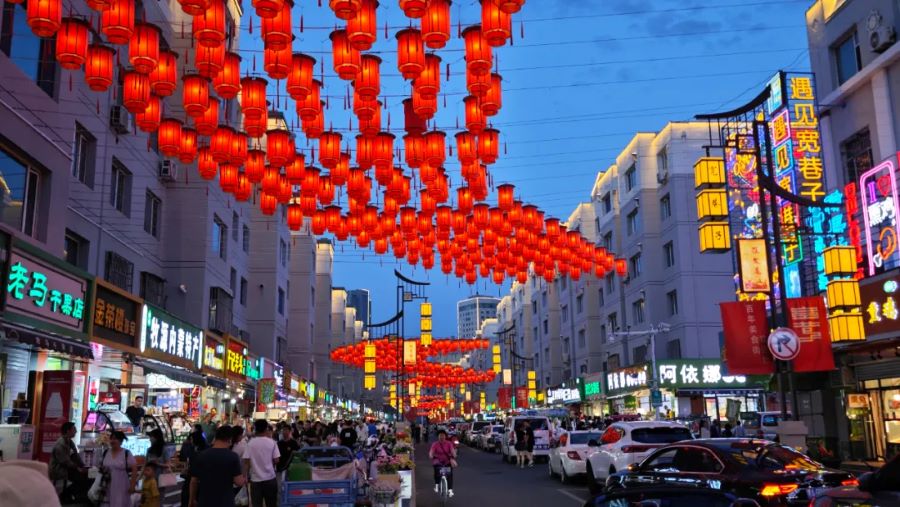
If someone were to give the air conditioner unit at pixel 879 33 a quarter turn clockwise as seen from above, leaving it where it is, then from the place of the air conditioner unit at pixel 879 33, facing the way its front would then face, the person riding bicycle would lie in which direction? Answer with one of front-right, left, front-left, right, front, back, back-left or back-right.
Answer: left

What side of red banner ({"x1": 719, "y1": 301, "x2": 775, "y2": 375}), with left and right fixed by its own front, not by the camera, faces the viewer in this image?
front

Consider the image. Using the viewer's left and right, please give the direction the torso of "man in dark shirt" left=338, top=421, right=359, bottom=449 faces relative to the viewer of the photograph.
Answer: facing away from the viewer

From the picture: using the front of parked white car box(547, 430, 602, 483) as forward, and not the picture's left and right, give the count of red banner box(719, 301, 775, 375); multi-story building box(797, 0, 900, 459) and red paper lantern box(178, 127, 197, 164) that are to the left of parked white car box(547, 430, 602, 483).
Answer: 1

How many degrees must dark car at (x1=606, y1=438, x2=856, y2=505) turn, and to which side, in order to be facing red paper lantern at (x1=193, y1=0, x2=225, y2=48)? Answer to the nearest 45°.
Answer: approximately 45° to its left

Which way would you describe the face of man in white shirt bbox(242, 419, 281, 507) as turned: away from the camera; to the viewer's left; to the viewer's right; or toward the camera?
away from the camera

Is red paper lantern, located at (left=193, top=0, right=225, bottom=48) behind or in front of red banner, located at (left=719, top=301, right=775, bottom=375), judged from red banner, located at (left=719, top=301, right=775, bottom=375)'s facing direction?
in front

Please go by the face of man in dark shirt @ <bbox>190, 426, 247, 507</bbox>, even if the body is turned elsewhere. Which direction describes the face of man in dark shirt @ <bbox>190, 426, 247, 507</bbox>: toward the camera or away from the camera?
away from the camera

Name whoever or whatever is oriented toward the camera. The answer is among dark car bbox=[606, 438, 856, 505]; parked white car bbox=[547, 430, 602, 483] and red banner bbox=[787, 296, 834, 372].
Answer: the red banner

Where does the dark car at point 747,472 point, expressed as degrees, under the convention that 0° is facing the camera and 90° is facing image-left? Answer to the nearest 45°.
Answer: approximately 135°

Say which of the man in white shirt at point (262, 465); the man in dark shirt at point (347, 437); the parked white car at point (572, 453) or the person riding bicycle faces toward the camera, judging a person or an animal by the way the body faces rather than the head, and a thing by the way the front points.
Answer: the person riding bicycle

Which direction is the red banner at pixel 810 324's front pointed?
toward the camera

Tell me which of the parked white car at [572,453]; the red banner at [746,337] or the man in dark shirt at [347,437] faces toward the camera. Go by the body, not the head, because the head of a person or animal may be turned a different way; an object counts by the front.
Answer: the red banner

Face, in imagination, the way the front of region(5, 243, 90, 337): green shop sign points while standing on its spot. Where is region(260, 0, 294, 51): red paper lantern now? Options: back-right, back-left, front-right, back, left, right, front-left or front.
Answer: front

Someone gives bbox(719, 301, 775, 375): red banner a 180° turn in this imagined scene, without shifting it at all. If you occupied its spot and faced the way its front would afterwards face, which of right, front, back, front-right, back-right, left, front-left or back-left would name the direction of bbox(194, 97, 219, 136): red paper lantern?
back-left

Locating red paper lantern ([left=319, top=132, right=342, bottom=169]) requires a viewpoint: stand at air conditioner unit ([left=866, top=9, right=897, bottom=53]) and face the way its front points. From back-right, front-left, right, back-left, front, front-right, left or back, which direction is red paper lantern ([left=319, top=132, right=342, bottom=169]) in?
front

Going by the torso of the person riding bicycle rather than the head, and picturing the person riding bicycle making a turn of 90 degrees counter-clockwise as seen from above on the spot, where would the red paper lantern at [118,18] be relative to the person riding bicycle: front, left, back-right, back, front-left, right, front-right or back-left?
back-right

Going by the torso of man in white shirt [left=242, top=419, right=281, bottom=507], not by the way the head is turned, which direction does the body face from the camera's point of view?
away from the camera
